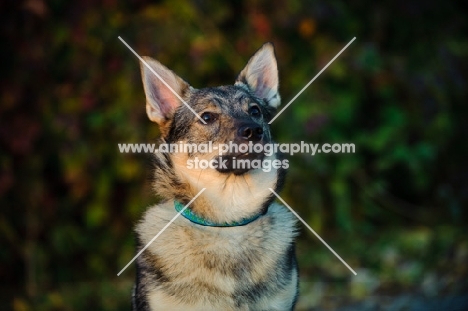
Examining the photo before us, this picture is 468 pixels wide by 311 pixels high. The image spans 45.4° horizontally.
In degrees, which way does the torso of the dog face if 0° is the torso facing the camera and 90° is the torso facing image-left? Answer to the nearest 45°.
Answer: approximately 0°
